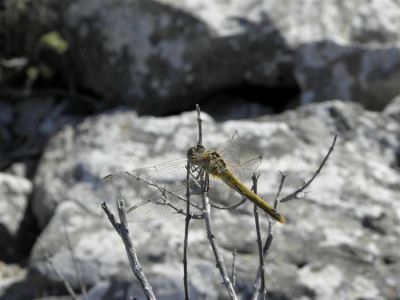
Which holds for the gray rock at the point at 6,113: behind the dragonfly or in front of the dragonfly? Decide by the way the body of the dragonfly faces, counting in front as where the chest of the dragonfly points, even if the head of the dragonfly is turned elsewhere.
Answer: in front

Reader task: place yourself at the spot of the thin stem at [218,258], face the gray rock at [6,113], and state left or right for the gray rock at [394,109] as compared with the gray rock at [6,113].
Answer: right

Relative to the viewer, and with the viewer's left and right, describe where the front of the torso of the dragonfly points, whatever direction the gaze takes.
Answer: facing away from the viewer and to the left of the viewer

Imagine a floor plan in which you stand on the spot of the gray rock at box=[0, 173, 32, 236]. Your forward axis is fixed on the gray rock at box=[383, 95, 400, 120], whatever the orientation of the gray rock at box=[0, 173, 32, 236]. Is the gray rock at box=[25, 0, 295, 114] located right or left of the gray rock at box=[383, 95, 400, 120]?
left

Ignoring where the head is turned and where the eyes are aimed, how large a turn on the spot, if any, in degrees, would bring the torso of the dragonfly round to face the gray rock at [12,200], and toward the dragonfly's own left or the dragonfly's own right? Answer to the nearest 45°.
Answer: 0° — it already faces it

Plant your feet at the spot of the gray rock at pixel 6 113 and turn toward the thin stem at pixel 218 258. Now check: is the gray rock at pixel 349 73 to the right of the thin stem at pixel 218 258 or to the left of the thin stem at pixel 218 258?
left
